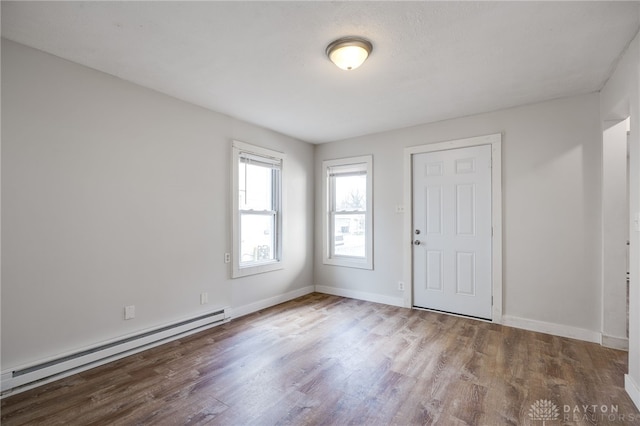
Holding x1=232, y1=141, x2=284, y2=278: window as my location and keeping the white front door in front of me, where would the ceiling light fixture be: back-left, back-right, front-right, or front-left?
front-right

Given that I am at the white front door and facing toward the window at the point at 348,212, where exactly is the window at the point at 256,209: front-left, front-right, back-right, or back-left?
front-left

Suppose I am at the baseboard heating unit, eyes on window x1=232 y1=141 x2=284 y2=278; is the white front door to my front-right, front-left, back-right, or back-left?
front-right

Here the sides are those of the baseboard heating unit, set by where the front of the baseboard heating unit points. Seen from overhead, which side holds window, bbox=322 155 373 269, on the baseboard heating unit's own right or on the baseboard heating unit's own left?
on the baseboard heating unit's own left

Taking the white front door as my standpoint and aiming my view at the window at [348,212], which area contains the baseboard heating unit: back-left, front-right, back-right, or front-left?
front-left

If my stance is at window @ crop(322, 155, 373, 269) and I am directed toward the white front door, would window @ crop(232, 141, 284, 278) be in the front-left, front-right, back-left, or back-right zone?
back-right

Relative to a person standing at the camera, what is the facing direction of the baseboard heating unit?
facing the viewer and to the right of the viewer

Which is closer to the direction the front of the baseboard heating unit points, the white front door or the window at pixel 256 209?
the white front door

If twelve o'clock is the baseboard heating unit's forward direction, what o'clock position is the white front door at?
The white front door is roughly at 11 o'clock from the baseboard heating unit.

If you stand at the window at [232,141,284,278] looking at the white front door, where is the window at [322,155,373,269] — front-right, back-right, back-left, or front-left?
front-left

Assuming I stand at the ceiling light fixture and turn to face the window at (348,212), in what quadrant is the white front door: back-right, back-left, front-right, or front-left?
front-right
